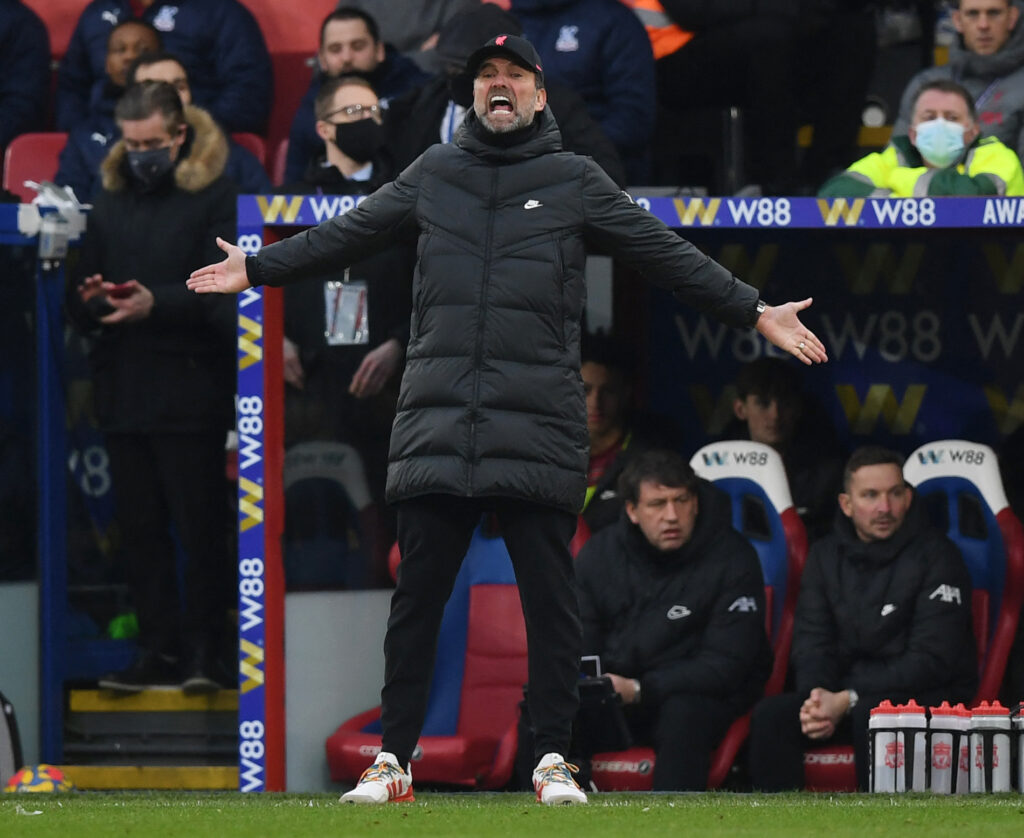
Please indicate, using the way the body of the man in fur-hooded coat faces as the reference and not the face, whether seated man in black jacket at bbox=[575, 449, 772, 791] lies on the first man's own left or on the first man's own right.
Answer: on the first man's own left

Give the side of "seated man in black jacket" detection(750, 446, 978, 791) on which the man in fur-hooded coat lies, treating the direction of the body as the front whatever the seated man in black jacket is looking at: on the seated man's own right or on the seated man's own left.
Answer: on the seated man's own right

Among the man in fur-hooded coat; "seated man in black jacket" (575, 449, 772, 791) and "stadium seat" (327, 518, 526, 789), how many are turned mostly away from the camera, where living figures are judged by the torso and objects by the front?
0

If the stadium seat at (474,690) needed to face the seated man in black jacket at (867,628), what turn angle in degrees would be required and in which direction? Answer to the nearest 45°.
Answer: approximately 135° to its left

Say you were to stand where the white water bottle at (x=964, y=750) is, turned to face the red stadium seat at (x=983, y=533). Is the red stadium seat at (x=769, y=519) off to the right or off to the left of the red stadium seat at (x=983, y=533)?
left

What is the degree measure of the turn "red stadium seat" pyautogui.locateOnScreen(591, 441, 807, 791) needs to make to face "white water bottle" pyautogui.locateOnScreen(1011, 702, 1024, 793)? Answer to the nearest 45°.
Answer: approximately 90° to its left

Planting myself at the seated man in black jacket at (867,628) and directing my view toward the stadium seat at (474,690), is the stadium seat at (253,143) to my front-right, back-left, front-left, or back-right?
front-right

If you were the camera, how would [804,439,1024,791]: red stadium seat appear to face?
facing the viewer and to the left of the viewer

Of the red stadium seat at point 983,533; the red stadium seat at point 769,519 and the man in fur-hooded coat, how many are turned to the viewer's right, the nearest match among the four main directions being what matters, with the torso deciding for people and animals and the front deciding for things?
0
